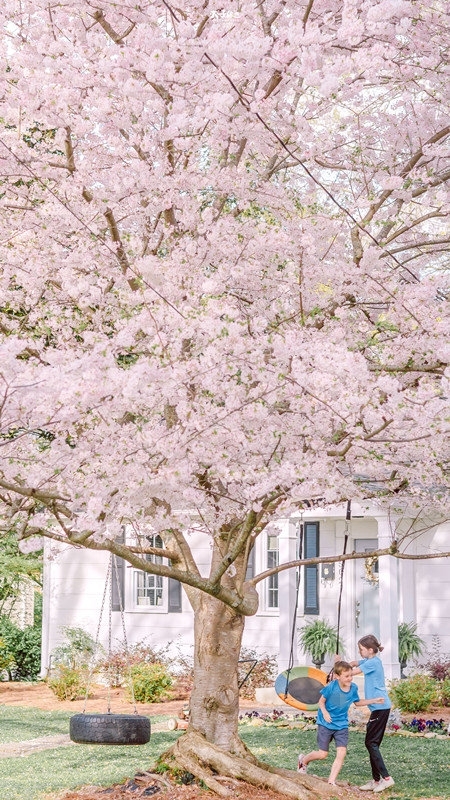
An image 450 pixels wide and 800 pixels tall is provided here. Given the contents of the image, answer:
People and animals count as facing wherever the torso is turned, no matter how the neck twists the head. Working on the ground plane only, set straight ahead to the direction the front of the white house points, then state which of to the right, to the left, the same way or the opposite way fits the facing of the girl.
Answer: to the right

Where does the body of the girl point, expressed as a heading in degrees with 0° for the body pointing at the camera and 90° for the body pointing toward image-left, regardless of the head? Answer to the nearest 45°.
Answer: approximately 90°

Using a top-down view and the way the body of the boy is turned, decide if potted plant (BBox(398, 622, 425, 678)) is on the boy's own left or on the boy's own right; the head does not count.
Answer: on the boy's own left

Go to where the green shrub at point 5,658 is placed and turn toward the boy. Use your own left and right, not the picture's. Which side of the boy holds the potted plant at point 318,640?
left

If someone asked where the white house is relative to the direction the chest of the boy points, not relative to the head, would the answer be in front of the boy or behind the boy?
behind

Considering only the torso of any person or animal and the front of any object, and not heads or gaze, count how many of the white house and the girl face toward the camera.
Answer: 1

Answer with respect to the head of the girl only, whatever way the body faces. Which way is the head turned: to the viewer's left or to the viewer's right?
to the viewer's left
